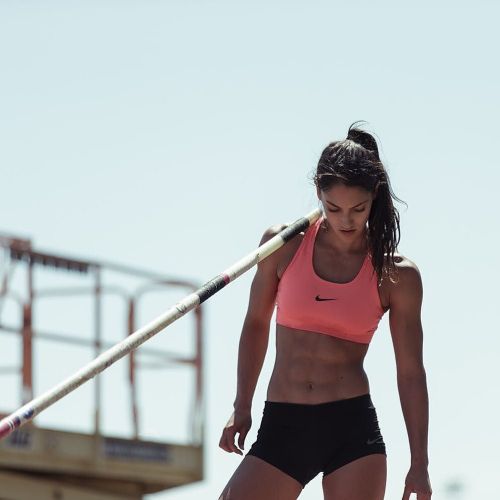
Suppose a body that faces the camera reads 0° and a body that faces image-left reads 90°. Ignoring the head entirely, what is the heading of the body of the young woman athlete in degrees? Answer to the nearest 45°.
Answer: approximately 0°
